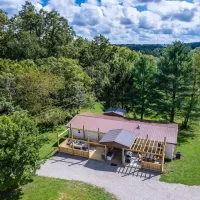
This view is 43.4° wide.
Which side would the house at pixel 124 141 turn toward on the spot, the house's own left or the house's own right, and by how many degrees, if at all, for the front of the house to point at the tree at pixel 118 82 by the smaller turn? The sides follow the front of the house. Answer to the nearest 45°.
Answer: approximately 180°

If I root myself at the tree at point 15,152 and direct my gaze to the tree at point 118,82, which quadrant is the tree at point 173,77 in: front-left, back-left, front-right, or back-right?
front-right

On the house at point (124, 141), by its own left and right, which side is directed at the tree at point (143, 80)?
back

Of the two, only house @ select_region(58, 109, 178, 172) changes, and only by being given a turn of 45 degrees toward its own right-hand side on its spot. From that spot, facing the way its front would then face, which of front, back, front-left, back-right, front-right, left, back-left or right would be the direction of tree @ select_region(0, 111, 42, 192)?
front

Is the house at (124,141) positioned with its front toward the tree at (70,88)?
no

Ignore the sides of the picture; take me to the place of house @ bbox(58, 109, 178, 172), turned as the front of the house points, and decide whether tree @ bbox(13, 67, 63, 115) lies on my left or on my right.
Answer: on my right

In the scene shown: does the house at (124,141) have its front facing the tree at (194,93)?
no

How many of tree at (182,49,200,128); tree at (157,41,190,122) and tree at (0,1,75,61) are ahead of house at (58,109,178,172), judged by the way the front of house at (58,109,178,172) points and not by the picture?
0

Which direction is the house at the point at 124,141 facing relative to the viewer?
toward the camera

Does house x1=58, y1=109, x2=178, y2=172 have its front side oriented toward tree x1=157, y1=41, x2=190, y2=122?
no
